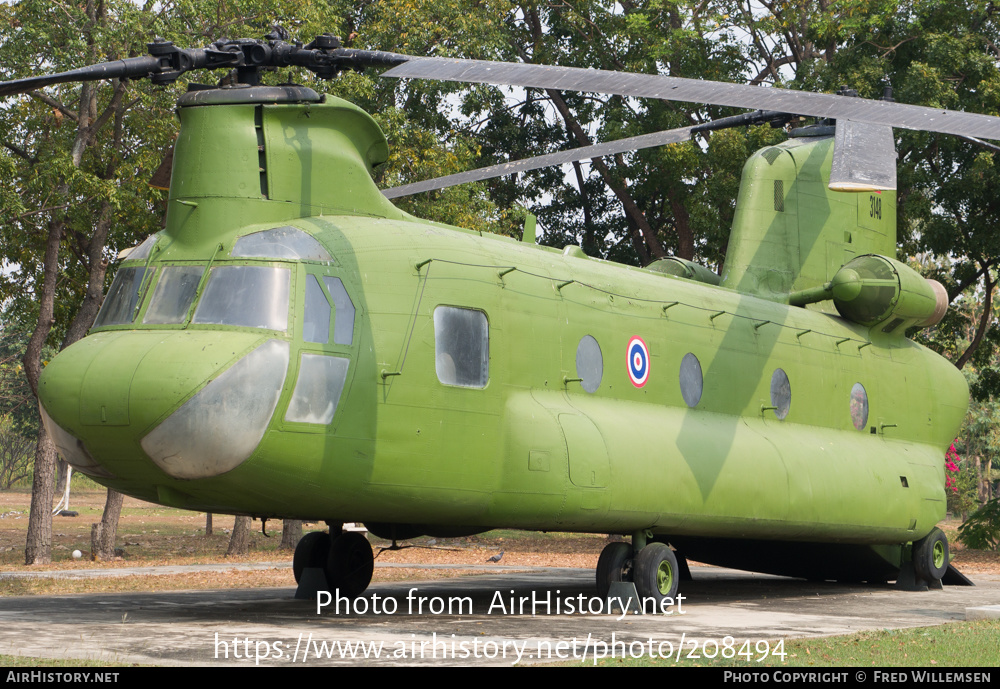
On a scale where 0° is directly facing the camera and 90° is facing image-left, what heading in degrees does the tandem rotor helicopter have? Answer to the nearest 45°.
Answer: approximately 45°

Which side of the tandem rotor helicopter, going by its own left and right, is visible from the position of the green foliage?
back
